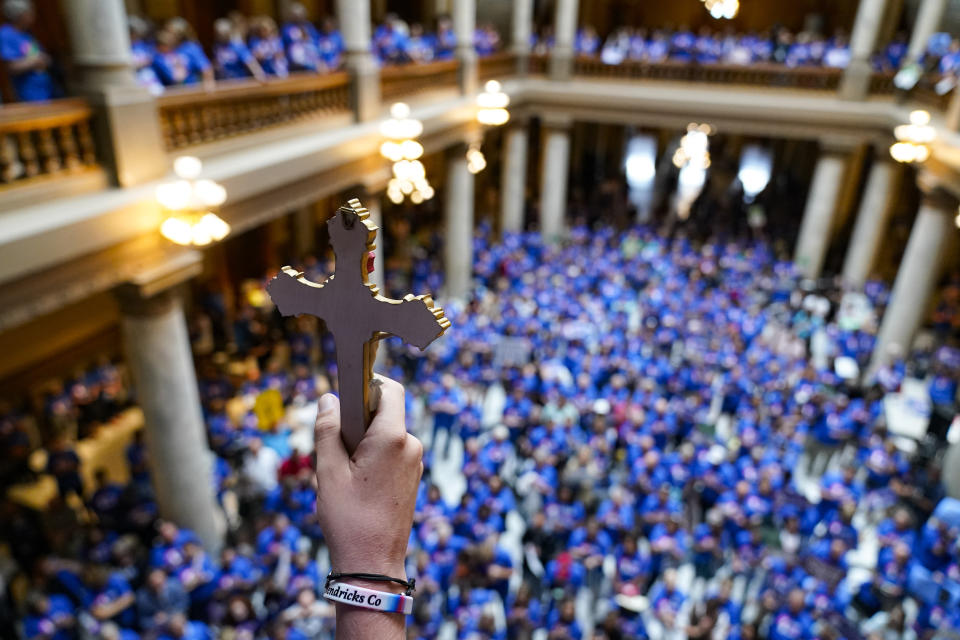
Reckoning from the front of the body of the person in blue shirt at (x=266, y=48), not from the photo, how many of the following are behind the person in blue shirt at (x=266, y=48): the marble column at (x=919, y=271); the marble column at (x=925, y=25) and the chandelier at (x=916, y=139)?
0

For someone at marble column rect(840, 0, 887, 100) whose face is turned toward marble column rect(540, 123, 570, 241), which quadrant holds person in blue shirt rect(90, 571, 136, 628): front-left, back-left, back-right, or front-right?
front-left

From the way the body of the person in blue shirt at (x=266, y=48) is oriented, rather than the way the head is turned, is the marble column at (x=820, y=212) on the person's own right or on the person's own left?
on the person's own left

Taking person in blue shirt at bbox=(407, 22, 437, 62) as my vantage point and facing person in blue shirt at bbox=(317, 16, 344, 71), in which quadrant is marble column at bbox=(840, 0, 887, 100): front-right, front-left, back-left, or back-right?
back-left

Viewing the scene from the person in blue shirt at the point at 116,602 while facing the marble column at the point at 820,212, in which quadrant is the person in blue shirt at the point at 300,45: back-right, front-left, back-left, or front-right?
front-left

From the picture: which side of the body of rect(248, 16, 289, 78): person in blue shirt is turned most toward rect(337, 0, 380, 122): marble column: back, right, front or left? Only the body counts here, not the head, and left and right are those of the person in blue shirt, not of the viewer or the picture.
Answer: left

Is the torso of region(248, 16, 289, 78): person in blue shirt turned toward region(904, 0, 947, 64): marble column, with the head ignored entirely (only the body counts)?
no

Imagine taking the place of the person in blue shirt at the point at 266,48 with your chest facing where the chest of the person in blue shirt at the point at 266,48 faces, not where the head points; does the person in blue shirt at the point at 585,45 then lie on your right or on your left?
on your left

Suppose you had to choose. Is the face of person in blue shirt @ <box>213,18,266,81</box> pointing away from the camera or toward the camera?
toward the camera

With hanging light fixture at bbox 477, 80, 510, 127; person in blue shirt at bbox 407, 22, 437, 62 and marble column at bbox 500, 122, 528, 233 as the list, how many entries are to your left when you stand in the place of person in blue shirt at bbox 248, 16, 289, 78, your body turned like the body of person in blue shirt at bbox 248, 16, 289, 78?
3

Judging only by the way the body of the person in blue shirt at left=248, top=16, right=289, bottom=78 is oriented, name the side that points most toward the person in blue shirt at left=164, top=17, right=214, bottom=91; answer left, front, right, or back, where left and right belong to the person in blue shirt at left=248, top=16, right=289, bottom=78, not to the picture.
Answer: right

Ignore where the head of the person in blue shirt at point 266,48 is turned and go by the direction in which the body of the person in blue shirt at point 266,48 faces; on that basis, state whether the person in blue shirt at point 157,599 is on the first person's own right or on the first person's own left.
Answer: on the first person's own right

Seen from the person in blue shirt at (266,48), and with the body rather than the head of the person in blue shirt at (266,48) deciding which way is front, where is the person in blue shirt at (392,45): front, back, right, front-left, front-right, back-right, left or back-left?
left

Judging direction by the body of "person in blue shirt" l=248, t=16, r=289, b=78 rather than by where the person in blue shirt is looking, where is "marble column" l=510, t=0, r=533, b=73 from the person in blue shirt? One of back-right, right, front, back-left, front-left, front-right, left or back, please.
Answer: left

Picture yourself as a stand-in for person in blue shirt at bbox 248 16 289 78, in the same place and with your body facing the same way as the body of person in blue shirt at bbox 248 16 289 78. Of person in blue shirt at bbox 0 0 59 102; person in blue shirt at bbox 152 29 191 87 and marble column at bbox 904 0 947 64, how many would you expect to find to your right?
2

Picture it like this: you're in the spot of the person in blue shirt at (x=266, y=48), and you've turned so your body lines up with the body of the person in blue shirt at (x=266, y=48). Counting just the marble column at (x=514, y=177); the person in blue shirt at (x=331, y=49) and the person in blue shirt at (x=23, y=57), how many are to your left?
2

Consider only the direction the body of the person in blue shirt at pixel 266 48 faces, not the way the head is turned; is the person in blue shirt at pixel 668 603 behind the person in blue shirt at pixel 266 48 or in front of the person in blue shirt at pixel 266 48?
in front

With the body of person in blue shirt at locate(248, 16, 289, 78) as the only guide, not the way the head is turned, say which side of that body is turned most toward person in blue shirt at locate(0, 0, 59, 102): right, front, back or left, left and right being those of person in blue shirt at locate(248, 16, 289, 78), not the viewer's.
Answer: right

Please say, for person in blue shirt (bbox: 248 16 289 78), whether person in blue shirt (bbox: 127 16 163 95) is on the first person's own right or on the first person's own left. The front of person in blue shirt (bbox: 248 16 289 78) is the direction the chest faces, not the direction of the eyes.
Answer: on the first person's own right
